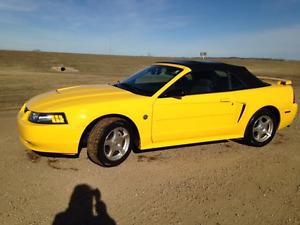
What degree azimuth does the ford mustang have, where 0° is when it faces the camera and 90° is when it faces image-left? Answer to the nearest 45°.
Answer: approximately 45°
